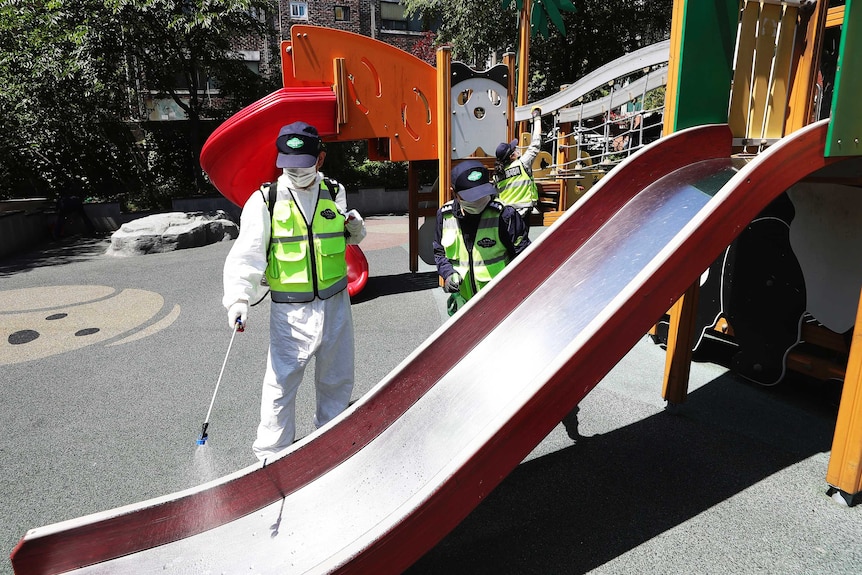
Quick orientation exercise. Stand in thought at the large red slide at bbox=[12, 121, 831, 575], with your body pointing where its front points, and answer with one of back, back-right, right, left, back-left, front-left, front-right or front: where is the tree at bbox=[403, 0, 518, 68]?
back-right

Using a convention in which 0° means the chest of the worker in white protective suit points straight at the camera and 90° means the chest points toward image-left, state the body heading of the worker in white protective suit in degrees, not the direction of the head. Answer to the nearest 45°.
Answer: approximately 0°

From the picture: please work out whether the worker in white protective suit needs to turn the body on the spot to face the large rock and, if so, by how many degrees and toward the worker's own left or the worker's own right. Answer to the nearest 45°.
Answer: approximately 180°

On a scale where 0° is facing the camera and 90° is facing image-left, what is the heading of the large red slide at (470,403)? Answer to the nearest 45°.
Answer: approximately 45°

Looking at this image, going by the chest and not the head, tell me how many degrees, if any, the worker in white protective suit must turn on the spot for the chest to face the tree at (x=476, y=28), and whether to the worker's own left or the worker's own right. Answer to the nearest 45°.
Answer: approximately 180°

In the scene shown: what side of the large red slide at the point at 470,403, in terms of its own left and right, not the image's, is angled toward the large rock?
right

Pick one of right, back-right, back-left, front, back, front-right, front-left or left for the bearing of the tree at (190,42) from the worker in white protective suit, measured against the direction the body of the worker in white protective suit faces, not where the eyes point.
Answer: back
